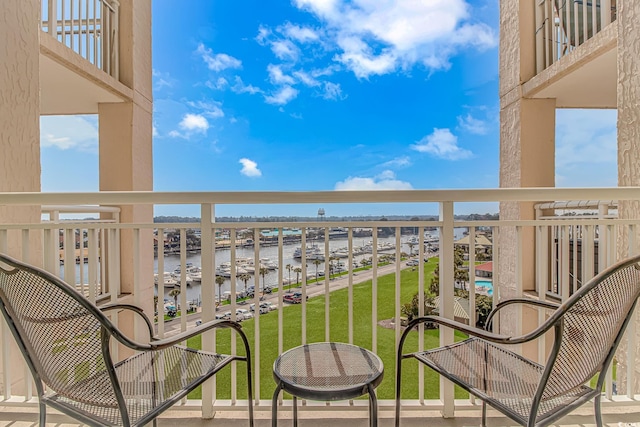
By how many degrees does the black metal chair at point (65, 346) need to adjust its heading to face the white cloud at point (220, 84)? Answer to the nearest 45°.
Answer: approximately 45° to its left

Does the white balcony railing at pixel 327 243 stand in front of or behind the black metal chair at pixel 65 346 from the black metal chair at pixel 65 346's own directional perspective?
in front

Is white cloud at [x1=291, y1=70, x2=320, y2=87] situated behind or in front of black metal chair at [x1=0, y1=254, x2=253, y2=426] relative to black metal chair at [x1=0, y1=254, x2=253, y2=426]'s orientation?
in front

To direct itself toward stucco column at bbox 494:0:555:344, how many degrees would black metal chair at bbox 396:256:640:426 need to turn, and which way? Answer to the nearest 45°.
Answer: approximately 45° to its right

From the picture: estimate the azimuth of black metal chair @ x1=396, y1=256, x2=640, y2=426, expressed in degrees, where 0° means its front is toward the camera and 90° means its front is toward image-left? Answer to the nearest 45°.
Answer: approximately 135°

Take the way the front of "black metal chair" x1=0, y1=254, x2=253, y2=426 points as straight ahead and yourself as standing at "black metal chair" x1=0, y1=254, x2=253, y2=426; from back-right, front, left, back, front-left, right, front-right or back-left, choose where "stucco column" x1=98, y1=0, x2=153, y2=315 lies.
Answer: front-left

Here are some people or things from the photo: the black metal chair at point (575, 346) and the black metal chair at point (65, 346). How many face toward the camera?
0

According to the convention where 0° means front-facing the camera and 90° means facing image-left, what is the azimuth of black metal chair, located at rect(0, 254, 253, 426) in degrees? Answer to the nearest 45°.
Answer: approximately 225°
